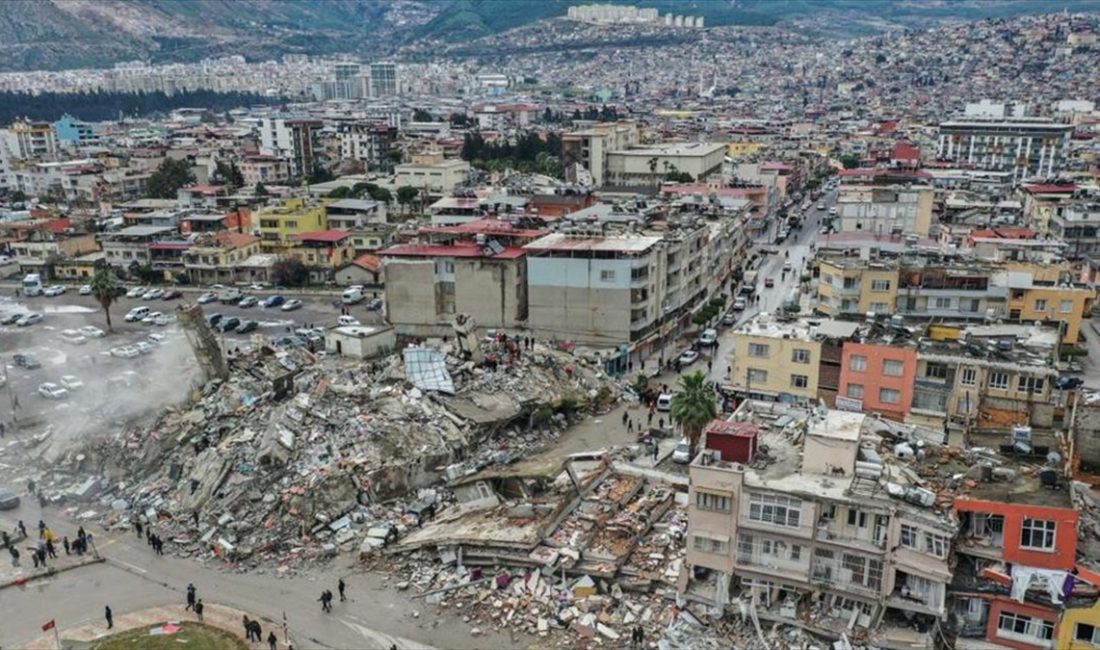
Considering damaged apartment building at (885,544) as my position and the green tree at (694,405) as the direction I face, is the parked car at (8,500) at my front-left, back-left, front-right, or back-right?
front-left

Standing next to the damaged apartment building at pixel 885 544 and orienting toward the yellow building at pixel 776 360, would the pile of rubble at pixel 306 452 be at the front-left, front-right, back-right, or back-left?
front-left

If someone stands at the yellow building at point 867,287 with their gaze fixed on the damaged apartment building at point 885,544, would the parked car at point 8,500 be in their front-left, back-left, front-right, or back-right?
front-right

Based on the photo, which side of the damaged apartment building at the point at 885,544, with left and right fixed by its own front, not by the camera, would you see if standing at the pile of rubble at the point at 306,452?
right

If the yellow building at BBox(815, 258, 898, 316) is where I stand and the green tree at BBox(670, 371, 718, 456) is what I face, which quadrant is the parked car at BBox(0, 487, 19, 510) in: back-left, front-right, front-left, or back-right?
front-right

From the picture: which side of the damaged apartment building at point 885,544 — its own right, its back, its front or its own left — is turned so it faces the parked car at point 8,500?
right

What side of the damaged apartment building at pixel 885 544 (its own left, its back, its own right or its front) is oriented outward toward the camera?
front

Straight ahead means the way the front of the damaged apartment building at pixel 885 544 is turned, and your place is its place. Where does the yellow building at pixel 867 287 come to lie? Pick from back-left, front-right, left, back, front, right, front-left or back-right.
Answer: back

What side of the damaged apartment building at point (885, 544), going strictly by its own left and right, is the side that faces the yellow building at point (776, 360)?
back

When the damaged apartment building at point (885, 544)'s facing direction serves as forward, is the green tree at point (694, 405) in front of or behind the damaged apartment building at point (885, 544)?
behind
